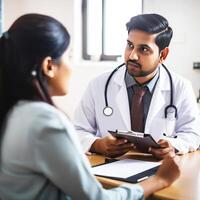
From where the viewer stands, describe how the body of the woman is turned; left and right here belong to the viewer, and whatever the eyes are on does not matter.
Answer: facing away from the viewer and to the right of the viewer

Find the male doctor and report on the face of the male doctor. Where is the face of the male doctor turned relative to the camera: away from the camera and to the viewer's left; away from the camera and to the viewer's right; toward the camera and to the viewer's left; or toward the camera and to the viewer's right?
toward the camera and to the viewer's left

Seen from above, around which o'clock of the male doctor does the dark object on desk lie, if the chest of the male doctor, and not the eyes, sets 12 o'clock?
The dark object on desk is roughly at 12 o'clock from the male doctor.

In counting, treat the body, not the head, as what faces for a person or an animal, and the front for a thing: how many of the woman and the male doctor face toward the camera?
1

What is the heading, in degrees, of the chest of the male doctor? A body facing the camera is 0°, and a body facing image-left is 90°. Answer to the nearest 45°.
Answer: approximately 0°

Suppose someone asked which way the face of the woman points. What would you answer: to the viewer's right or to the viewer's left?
to the viewer's right
